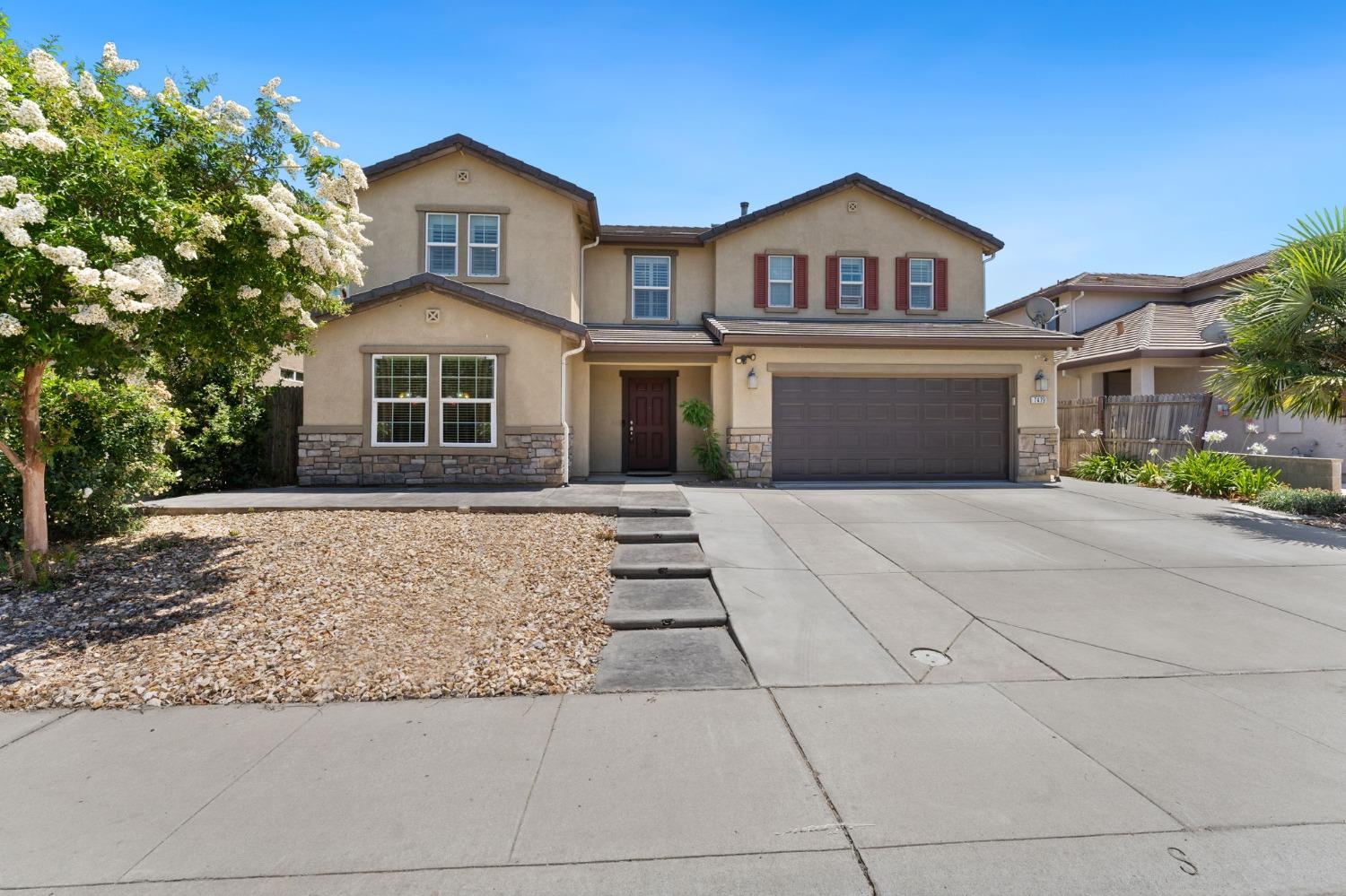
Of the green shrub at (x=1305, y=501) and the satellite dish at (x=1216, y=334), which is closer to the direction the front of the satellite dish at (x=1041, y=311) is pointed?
the green shrub

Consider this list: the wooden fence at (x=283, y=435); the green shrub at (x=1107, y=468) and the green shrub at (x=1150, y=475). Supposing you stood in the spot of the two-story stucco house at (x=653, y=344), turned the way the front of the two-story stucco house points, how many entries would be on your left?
2

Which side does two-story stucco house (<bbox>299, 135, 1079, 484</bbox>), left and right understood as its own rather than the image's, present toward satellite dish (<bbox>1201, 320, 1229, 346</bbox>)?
left

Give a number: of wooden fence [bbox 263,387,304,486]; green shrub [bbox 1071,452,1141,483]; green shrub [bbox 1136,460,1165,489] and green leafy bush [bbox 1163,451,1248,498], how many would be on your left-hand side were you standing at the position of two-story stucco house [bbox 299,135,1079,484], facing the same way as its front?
3

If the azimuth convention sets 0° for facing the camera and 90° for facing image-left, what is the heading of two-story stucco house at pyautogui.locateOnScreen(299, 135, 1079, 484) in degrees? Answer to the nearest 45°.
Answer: approximately 0°

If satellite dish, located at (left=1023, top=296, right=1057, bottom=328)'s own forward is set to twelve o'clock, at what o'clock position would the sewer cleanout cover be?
The sewer cleanout cover is roughly at 12 o'clock from the satellite dish.

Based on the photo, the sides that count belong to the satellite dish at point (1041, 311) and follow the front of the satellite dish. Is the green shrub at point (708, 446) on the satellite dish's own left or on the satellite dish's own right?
on the satellite dish's own right

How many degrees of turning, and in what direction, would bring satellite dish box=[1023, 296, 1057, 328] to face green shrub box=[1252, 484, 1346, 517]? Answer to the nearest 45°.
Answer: approximately 45° to its left

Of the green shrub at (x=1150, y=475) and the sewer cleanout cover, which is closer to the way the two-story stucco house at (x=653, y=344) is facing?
the sewer cleanout cover
